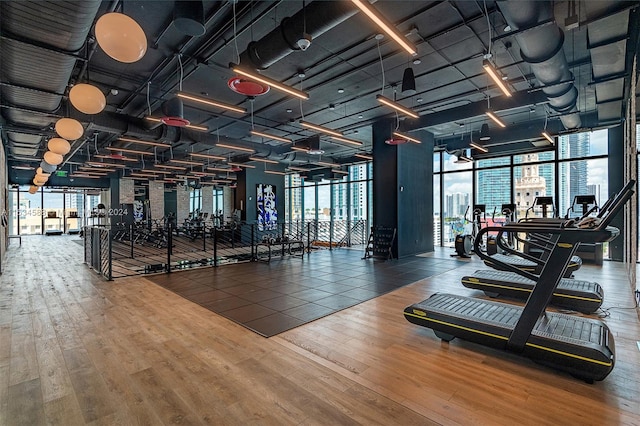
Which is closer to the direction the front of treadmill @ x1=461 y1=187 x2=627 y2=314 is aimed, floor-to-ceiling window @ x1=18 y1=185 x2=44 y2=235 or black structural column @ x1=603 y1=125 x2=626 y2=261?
the black structural column

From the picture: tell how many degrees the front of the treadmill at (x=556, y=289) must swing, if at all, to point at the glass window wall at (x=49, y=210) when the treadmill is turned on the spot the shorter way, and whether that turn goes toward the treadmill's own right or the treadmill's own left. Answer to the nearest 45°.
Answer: approximately 180°

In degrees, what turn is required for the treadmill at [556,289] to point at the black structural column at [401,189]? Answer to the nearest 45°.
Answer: approximately 135° to its left

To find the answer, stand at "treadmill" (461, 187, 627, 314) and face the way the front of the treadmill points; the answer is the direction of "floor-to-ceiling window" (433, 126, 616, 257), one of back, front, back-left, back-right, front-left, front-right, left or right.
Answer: left

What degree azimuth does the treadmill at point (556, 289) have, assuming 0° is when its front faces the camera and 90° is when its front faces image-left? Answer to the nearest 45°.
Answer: approximately 270°

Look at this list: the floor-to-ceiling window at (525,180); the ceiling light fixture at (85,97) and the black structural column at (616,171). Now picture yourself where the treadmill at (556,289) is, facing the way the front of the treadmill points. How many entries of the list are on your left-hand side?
2

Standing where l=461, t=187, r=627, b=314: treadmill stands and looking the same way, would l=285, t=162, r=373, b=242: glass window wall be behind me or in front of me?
behind
